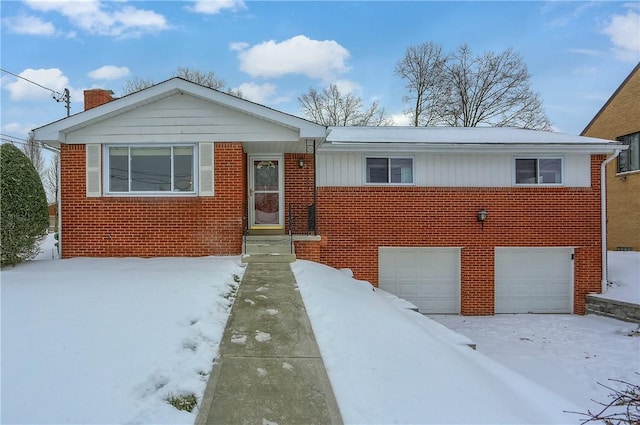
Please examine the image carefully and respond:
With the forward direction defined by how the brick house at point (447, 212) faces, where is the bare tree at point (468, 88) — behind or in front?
behind

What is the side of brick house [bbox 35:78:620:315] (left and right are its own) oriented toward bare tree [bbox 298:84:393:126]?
back

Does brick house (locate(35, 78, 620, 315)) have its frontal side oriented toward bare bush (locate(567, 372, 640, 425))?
yes

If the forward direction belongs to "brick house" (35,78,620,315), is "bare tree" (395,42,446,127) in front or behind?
behind

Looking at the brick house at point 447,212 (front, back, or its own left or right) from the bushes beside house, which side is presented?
right

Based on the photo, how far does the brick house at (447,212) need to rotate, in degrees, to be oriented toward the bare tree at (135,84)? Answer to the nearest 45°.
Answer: approximately 135° to its right

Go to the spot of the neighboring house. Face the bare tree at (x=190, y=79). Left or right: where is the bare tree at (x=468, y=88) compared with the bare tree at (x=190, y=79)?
right

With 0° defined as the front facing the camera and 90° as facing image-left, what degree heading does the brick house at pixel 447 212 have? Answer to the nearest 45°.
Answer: approximately 0°

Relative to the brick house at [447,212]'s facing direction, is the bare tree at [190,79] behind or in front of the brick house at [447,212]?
behind
